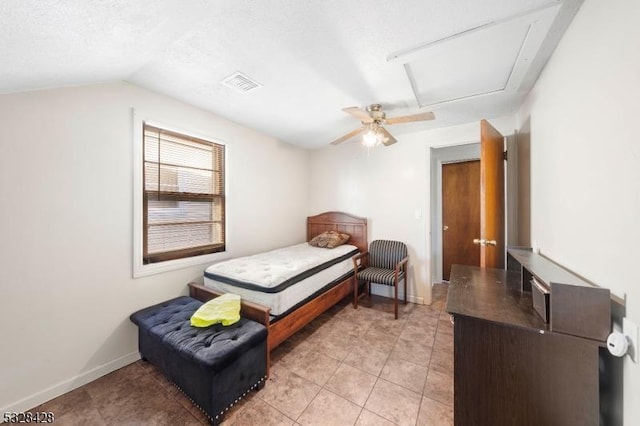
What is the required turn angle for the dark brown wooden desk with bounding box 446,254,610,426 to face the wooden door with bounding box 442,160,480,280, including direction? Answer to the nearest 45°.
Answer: approximately 90° to its right

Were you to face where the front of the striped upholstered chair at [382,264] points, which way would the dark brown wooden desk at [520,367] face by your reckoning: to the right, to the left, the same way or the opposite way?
to the right

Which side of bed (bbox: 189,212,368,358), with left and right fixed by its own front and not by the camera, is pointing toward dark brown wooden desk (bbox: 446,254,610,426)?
left

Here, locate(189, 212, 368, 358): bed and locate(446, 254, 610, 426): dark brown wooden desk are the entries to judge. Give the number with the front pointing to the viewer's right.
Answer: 0

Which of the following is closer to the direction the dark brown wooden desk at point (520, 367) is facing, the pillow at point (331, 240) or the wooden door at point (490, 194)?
the pillow

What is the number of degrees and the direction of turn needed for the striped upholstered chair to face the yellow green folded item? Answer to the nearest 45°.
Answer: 0° — it already faces it

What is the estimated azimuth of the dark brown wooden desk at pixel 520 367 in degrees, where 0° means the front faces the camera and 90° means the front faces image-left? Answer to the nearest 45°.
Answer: approximately 90°

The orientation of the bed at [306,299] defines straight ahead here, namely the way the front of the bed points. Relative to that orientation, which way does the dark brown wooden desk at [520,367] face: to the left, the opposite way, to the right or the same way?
to the right

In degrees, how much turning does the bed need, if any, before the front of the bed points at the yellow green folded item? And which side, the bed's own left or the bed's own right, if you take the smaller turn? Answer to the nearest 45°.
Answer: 0° — it already faces it

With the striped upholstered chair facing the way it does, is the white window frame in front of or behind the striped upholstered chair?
in front

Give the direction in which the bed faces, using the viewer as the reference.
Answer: facing the viewer and to the left of the viewer

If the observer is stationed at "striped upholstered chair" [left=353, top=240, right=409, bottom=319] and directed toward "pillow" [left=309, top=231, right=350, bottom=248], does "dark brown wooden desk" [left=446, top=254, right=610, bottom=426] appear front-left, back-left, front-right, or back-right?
back-left
